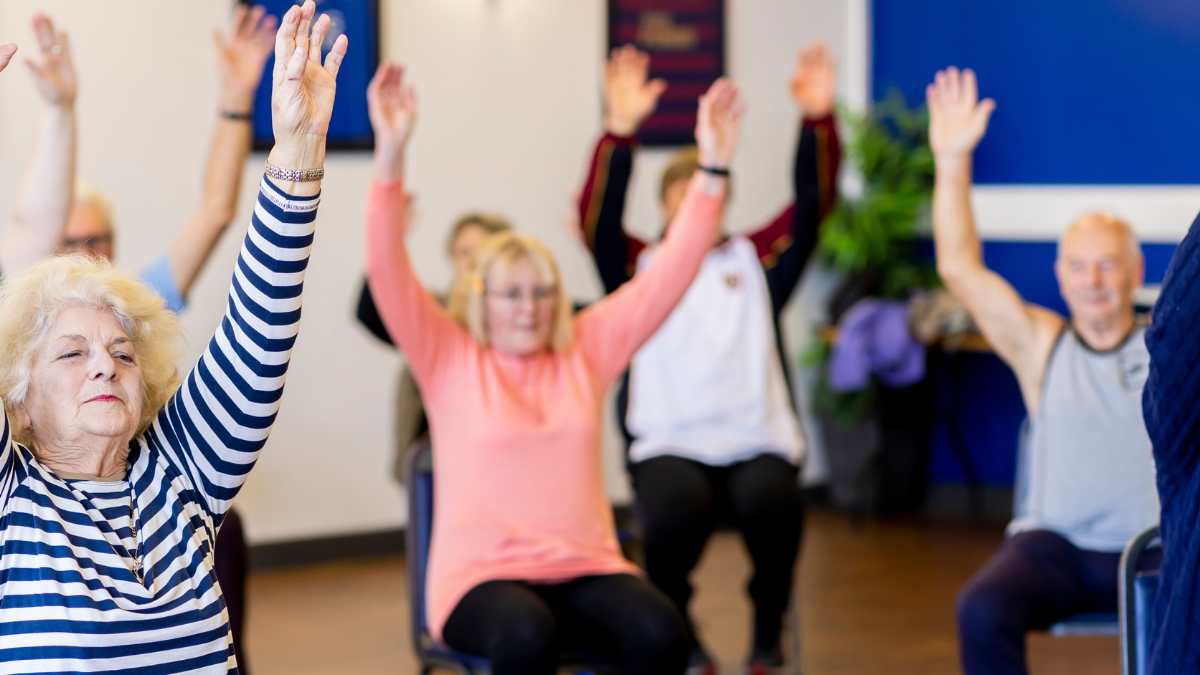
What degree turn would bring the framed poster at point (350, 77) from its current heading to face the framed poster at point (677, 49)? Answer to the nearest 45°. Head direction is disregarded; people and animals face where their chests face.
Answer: approximately 135° to its left

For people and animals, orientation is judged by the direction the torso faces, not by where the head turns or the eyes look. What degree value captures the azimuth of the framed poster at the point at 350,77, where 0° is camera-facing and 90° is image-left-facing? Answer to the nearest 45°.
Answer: approximately 0°

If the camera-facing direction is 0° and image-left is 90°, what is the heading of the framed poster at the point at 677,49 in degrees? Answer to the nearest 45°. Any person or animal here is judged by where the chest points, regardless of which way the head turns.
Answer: approximately 0°

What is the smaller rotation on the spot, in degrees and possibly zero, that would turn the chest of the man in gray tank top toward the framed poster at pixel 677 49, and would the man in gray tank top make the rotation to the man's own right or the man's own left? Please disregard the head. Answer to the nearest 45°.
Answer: approximately 135° to the man's own right

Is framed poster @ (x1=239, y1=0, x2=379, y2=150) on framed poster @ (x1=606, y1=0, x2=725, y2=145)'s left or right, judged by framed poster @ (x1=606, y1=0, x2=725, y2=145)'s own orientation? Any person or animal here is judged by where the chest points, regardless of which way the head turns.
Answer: on its right

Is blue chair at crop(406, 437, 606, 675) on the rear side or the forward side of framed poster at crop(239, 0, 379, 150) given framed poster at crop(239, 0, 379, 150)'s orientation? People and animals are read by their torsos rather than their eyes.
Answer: on the forward side

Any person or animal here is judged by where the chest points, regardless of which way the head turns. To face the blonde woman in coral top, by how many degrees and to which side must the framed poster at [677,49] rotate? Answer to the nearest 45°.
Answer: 0° — it already faces them

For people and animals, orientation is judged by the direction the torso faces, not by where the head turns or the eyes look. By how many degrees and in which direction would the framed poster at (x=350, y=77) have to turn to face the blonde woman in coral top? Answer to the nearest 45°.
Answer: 0° — it already faces them

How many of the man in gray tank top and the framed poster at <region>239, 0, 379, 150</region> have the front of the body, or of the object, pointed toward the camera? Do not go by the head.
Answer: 2
